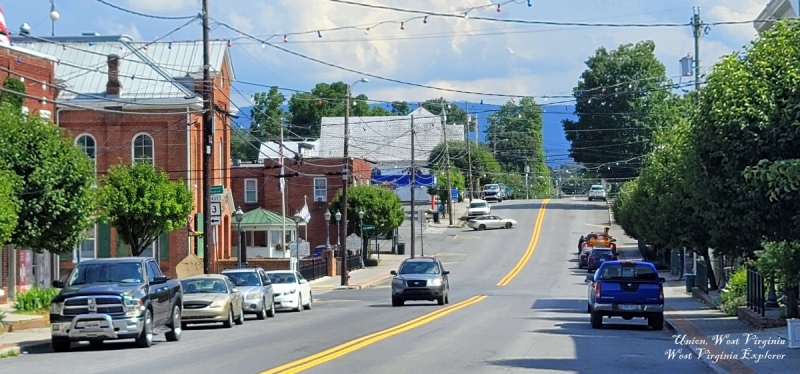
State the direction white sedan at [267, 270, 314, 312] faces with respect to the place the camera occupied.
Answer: facing the viewer and to the left of the viewer

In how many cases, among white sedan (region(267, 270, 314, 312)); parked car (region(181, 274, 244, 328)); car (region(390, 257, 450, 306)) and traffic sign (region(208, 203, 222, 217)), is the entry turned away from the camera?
0

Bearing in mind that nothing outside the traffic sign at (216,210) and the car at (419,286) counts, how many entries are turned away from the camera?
0

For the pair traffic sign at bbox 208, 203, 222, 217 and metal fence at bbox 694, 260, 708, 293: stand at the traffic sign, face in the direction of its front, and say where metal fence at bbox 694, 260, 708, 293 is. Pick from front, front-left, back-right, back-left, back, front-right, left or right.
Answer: left

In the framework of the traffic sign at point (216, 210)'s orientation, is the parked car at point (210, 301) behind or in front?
in front

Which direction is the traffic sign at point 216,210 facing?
toward the camera

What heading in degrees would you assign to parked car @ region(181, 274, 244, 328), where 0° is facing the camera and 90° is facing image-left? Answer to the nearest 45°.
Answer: approximately 45°

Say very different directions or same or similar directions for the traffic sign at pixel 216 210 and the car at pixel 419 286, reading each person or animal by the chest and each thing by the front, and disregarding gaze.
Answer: same or similar directions

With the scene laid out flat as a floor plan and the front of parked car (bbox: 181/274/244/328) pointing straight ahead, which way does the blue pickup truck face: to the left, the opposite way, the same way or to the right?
the opposite way

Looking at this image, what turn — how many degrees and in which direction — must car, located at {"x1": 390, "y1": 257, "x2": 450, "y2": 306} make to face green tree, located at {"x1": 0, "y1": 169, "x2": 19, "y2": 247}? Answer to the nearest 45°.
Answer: approximately 45° to its right

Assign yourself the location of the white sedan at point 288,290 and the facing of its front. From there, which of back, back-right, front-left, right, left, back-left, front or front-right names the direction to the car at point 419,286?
back-left

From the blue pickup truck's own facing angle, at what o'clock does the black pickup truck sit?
The black pickup truck is roughly at 8 o'clock from the blue pickup truck.

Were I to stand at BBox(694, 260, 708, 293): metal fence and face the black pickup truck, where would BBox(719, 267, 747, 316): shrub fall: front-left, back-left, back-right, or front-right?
front-left

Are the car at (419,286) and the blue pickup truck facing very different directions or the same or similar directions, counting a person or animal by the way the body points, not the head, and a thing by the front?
very different directions

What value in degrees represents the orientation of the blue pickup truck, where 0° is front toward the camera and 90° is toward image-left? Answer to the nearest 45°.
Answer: approximately 180°

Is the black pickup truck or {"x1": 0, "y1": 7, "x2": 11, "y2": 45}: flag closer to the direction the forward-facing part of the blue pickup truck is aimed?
the flag

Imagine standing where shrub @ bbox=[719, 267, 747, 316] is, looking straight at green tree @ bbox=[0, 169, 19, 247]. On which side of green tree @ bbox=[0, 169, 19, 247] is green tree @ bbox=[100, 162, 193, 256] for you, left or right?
right

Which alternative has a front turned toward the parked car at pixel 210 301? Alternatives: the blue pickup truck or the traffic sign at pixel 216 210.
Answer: the traffic sign

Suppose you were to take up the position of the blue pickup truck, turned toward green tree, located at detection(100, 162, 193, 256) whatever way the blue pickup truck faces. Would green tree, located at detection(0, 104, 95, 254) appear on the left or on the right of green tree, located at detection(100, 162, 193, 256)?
left
